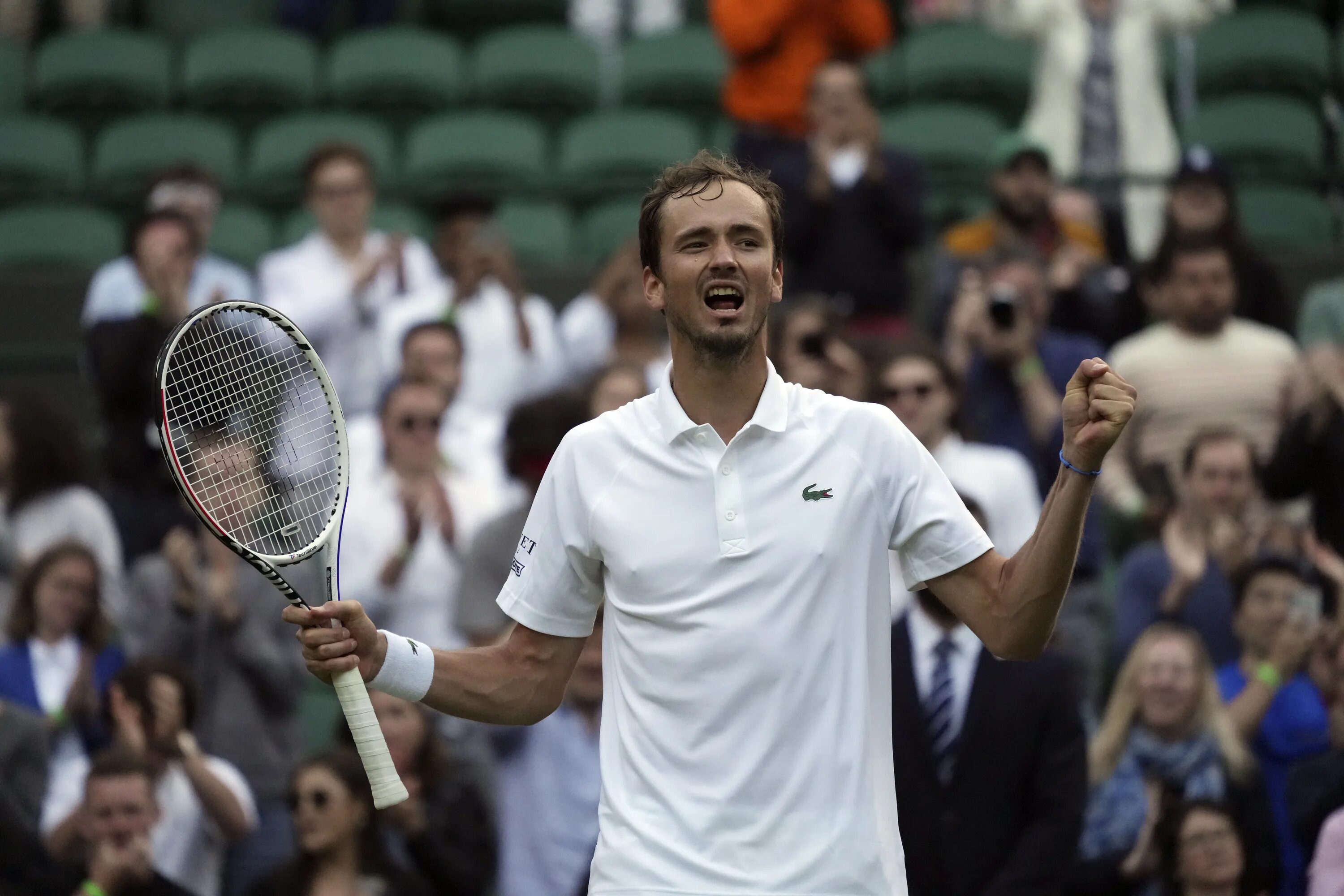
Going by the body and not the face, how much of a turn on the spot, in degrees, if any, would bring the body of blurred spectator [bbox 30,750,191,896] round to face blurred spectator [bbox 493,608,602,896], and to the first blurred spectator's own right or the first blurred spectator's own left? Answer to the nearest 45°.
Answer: approximately 90° to the first blurred spectator's own left

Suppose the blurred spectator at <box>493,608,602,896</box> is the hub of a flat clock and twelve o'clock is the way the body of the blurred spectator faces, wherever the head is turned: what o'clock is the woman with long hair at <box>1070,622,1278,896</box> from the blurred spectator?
The woman with long hair is roughly at 9 o'clock from the blurred spectator.

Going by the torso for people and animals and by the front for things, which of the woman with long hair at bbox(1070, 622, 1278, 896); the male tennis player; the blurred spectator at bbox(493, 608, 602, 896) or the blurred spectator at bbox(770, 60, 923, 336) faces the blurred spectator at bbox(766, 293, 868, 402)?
the blurred spectator at bbox(770, 60, 923, 336)

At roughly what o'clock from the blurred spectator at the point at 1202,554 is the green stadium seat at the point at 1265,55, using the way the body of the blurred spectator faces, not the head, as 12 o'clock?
The green stadium seat is roughly at 6 o'clock from the blurred spectator.

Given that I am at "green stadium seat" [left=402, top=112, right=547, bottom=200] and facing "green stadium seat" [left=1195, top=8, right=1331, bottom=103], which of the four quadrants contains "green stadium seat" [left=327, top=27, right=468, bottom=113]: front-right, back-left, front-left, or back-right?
back-left

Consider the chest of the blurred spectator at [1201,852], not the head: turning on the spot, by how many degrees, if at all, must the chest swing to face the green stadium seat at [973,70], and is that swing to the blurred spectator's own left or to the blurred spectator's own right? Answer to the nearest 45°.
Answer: approximately 135° to the blurred spectator's own left

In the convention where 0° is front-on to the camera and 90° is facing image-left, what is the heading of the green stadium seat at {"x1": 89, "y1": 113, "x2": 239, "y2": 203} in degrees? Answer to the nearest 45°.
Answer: approximately 0°

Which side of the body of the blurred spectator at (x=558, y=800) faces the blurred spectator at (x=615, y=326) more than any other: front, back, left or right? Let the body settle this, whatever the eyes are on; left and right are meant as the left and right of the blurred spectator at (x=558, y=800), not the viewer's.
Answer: back

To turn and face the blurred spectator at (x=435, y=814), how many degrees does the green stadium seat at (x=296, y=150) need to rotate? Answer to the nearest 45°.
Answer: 0° — it already faces them
